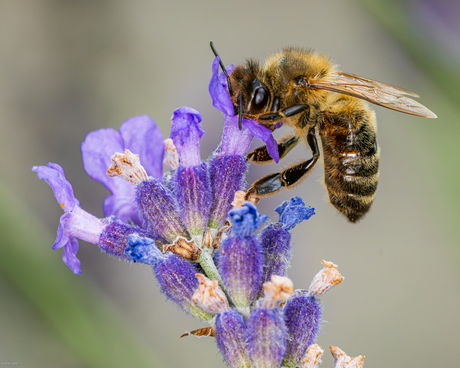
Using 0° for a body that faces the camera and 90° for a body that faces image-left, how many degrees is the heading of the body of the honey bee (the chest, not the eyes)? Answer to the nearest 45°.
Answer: approximately 90°
